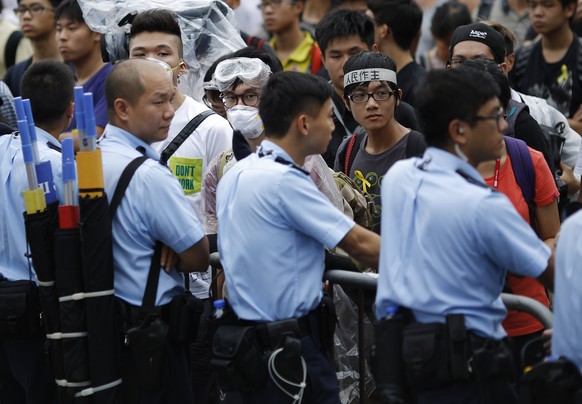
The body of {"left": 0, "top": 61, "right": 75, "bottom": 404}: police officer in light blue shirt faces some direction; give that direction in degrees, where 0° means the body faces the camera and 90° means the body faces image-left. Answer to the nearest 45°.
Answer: approximately 225°

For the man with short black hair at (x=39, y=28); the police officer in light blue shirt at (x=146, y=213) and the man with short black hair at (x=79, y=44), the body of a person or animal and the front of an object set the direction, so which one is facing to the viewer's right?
the police officer in light blue shirt

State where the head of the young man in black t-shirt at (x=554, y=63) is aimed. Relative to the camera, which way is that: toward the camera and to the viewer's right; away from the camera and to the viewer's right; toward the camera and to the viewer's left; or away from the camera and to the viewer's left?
toward the camera and to the viewer's left

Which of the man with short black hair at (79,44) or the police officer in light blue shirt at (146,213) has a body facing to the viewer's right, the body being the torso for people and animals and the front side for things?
the police officer in light blue shirt

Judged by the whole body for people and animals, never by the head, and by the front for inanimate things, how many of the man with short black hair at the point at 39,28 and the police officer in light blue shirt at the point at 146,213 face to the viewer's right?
1

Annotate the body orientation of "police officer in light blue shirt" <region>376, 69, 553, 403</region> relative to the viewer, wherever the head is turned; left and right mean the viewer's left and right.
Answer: facing away from the viewer and to the right of the viewer

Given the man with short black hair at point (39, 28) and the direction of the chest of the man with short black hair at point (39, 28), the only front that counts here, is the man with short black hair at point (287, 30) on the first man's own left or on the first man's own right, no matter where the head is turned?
on the first man's own left

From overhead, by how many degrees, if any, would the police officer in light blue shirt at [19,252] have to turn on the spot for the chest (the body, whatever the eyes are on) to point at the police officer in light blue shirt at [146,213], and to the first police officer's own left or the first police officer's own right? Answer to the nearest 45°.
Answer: approximately 90° to the first police officer's own right

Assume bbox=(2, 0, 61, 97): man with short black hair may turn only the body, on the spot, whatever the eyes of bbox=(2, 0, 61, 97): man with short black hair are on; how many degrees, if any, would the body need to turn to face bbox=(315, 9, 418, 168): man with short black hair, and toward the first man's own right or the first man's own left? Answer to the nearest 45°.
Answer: approximately 90° to the first man's own left

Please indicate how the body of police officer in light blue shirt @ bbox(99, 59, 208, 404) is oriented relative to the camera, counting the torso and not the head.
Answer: to the viewer's right

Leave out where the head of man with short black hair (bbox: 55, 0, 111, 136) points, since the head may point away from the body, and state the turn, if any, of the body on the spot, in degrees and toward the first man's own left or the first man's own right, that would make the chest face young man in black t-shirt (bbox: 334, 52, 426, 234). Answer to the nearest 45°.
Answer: approximately 90° to the first man's own left

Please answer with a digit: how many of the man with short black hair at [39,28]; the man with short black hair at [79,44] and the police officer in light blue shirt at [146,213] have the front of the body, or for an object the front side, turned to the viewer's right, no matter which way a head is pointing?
1

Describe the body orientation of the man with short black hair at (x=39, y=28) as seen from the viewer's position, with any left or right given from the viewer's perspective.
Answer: facing the viewer and to the left of the viewer
